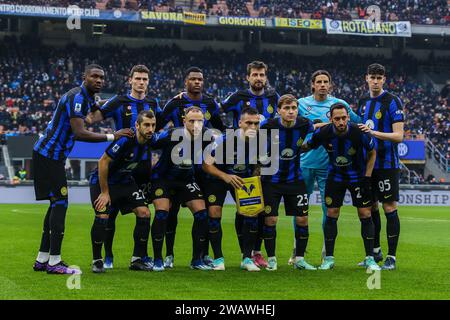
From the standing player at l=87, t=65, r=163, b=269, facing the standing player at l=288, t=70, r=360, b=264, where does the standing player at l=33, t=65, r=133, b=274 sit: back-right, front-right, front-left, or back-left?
back-right

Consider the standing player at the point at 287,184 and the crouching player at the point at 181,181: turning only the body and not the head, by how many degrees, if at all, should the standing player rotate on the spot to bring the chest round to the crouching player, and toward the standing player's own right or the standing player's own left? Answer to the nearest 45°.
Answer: approximately 90° to the standing player's own right

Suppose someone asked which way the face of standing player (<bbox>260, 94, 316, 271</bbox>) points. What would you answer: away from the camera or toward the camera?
toward the camera

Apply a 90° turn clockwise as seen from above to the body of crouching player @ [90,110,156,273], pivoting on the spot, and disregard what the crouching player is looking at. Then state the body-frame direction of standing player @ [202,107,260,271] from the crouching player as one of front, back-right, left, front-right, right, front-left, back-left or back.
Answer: back-left

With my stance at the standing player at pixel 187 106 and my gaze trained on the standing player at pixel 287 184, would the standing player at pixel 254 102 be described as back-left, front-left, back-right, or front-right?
front-left

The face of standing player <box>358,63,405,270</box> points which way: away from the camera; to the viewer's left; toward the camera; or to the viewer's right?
toward the camera

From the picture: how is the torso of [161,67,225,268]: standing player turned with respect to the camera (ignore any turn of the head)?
toward the camera

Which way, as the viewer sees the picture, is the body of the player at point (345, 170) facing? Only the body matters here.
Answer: toward the camera

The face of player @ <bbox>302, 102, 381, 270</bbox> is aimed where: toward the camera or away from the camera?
toward the camera

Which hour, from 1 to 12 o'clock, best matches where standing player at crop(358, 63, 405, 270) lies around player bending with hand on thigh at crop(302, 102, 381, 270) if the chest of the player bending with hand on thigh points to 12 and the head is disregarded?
The standing player is roughly at 8 o'clock from the player bending with hand on thigh.

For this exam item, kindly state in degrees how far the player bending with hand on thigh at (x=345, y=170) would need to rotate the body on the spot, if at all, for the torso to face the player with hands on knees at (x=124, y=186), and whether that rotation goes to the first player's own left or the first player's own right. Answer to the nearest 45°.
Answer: approximately 90° to the first player's own right
